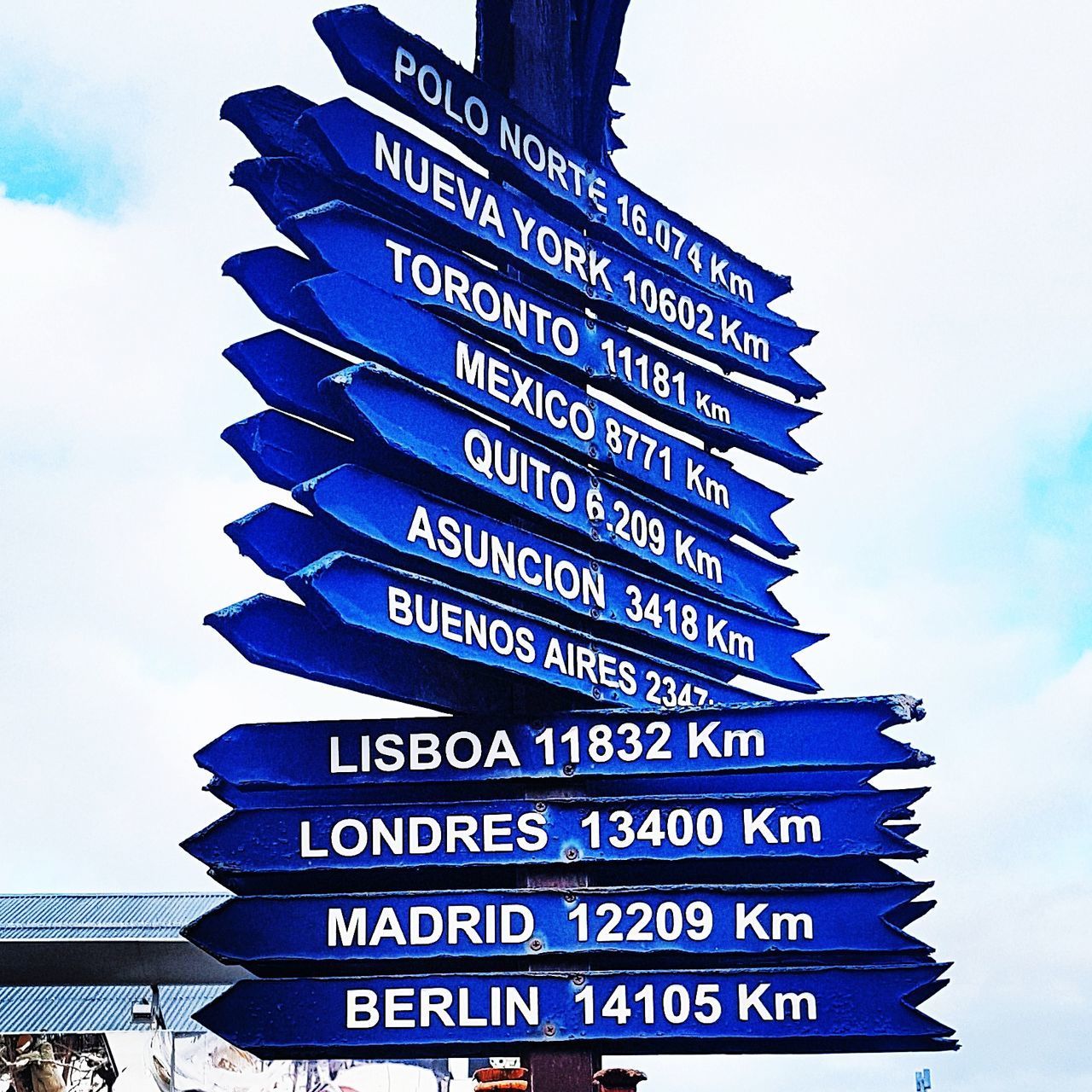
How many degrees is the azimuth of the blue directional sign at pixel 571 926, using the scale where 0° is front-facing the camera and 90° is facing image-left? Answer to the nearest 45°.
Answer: approximately 0°

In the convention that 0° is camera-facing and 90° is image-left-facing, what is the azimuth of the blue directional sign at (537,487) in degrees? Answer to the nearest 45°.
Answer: approximately 0°
